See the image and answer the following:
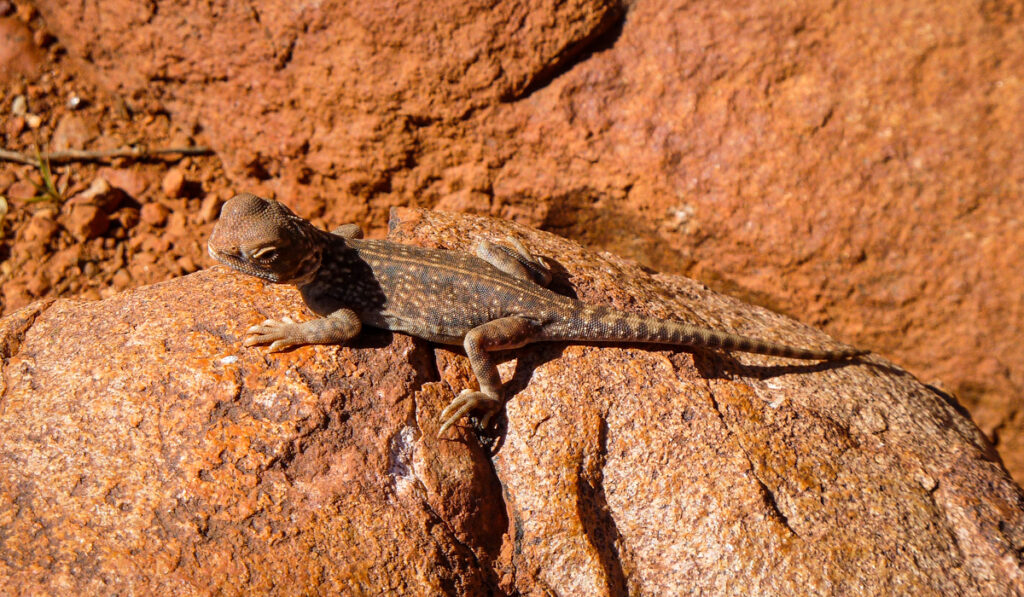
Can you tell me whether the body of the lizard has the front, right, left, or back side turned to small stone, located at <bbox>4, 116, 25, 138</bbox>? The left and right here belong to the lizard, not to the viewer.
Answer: front

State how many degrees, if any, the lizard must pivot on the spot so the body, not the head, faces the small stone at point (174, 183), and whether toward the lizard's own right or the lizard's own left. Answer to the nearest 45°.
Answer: approximately 45° to the lizard's own right

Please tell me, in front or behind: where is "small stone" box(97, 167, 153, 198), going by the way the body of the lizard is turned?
in front

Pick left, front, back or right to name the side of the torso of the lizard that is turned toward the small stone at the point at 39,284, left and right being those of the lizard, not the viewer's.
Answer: front

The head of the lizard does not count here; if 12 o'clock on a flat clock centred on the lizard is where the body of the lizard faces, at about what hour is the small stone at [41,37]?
The small stone is roughly at 1 o'clock from the lizard.

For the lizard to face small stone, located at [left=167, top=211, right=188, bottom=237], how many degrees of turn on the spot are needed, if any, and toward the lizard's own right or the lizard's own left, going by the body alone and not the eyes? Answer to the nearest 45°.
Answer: approximately 45° to the lizard's own right

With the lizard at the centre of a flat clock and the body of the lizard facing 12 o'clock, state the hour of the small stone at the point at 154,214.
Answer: The small stone is roughly at 1 o'clock from the lizard.

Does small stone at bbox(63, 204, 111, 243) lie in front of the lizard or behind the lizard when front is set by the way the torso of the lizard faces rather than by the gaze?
in front

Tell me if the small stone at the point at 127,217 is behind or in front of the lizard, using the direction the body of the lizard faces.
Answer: in front

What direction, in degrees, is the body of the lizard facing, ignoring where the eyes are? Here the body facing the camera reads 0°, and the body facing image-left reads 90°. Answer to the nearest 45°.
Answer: approximately 90°
